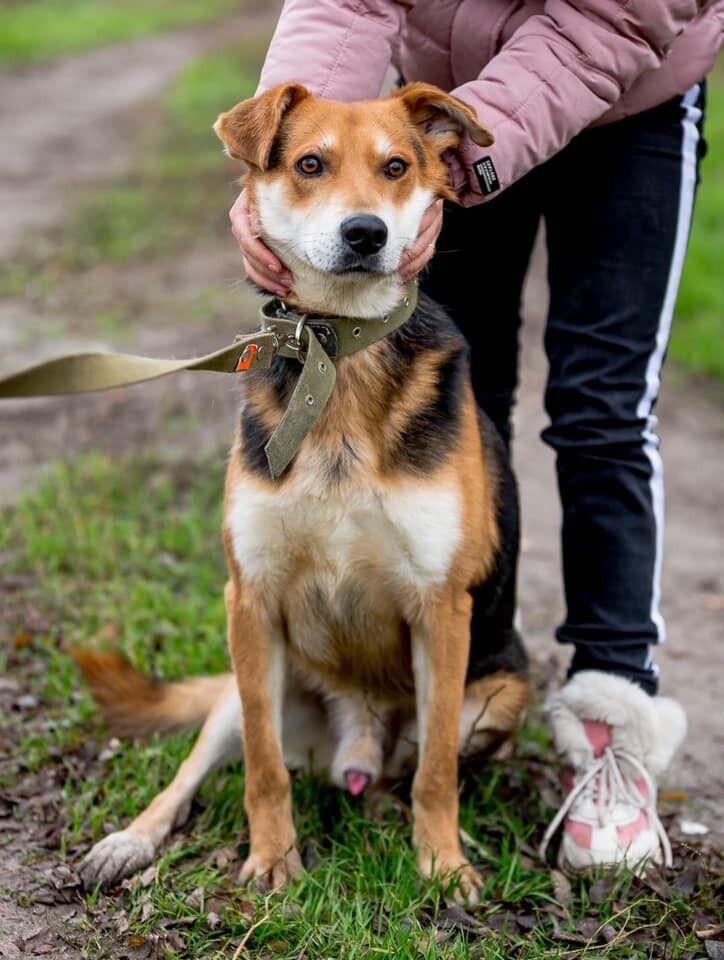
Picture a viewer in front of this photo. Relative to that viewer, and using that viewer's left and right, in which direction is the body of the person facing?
facing the viewer and to the left of the viewer

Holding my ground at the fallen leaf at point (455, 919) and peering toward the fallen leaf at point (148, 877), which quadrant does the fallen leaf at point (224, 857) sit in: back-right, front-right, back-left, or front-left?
front-right

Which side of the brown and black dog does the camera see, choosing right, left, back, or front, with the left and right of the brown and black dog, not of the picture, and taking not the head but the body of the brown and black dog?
front

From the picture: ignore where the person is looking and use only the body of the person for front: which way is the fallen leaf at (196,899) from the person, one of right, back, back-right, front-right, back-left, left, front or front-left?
front
